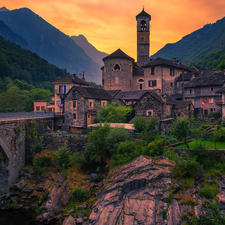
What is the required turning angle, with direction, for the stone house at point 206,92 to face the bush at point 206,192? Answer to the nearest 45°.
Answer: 0° — it already faces it

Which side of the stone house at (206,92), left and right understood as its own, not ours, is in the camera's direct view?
front

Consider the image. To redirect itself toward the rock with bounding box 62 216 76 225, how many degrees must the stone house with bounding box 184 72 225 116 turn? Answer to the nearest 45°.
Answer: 0° — it already faces it

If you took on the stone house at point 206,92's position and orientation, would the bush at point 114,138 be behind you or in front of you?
in front

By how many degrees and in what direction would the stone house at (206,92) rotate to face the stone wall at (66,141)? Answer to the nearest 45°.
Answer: approximately 45° to its right

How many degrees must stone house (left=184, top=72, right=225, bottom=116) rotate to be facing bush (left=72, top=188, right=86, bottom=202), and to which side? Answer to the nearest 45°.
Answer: approximately 45° to its right

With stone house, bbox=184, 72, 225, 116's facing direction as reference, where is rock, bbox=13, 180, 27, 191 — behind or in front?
in front

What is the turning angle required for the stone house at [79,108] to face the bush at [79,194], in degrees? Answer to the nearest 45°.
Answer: approximately 45° to its right

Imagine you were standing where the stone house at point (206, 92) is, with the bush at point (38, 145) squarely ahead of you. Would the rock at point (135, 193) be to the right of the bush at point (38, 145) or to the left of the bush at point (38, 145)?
left

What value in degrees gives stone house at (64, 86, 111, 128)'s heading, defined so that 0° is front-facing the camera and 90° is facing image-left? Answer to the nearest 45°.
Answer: approximately 315°

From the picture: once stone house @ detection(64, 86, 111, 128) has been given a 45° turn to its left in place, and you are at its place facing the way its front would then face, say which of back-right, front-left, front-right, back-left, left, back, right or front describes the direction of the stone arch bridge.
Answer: back-right

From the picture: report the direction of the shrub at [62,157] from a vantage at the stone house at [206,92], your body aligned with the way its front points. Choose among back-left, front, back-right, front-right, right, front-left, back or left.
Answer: front-right

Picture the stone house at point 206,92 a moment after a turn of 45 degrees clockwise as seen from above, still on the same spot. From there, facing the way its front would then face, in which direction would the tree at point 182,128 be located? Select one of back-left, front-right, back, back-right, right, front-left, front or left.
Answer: front-left

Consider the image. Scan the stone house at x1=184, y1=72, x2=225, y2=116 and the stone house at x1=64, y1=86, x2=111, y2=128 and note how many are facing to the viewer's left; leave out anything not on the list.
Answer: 0

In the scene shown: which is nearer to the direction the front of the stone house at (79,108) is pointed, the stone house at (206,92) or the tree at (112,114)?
the tree
